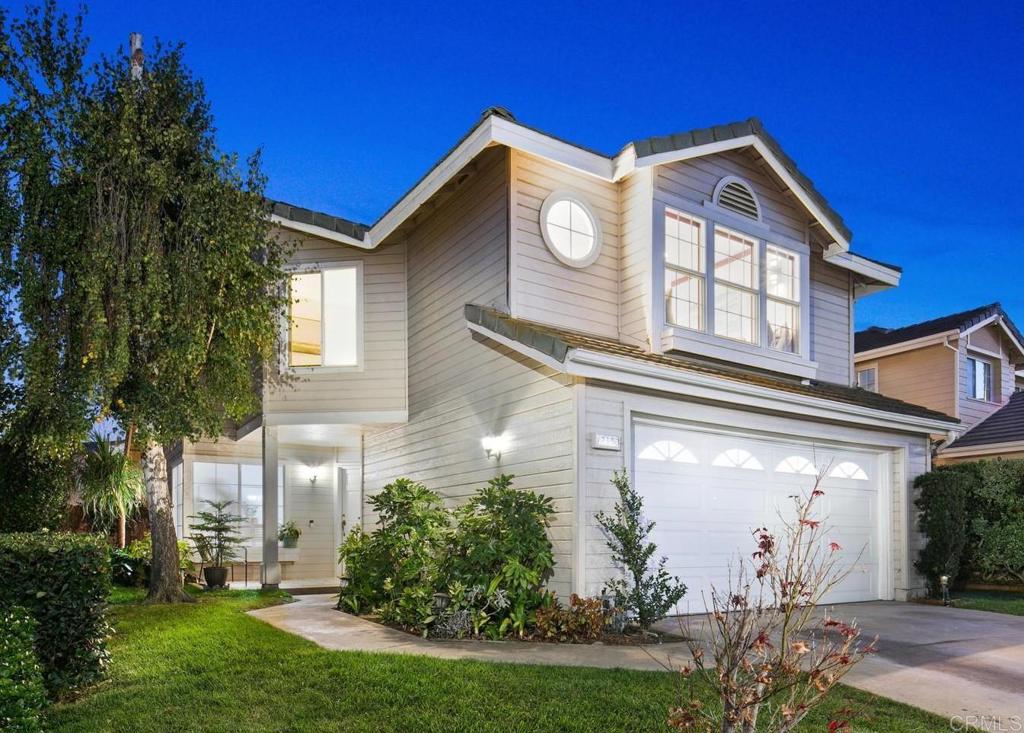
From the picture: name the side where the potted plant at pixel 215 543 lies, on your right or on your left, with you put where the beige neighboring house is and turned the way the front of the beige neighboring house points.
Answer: on your right

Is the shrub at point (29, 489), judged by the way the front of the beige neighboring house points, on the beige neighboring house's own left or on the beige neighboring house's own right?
on the beige neighboring house's own right

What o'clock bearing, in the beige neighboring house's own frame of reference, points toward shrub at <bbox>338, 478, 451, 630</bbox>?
The shrub is roughly at 2 o'clock from the beige neighboring house.

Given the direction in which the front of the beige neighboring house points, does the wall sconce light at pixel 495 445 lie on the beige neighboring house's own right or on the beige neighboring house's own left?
on the beige neighboring house's own right

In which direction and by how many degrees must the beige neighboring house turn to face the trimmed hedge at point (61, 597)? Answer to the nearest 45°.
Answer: approximately 45° to its right

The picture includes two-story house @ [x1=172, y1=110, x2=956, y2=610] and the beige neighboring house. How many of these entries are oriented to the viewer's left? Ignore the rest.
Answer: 0
